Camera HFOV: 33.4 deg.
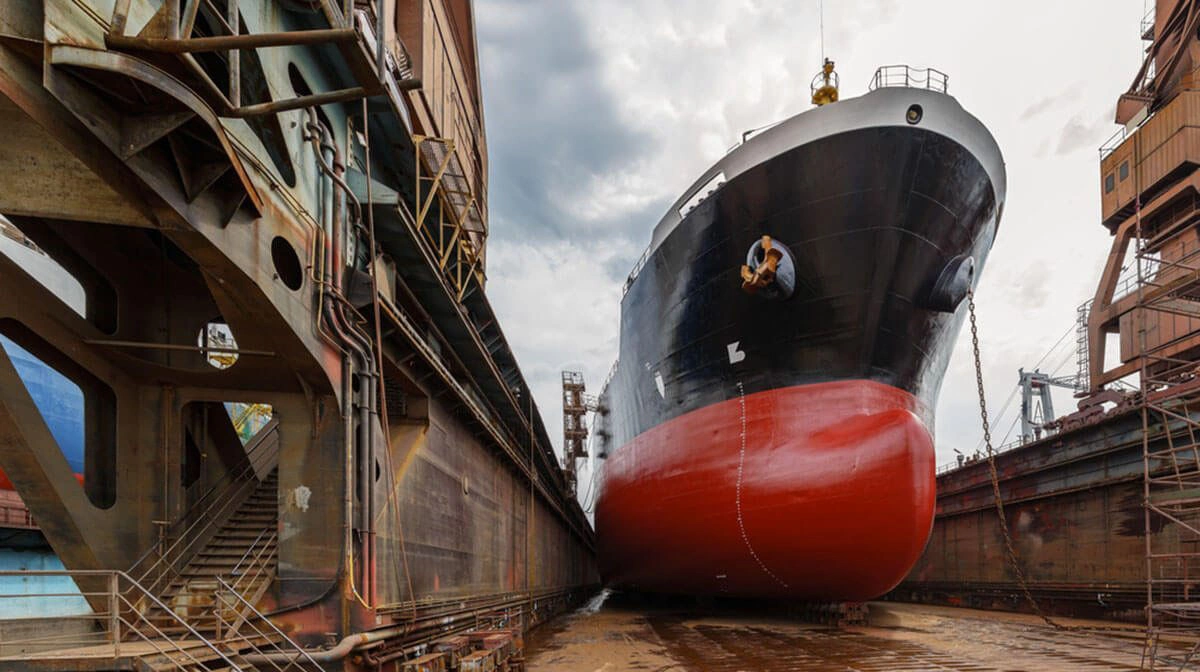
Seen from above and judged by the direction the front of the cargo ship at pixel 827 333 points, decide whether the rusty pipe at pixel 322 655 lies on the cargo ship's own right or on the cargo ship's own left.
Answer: on the cargo ship's own right

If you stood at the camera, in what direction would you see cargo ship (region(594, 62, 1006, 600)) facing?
facing the viewer and to the right of the viewer

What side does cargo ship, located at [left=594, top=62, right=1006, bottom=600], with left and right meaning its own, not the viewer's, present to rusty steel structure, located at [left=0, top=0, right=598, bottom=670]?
right

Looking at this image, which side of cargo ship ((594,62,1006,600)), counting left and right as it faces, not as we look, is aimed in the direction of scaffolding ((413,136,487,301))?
right
